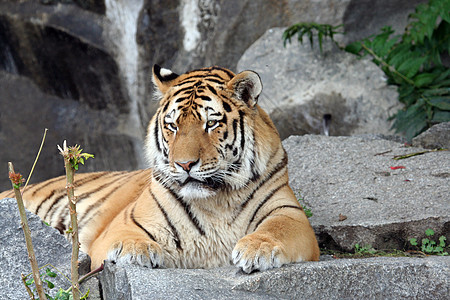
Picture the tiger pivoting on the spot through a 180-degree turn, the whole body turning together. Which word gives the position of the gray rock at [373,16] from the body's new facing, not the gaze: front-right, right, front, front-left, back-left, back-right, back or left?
right

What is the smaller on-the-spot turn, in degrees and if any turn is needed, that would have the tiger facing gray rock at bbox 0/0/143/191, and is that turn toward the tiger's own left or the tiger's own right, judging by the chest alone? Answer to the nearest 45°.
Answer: approximately 135° to the tiger's own left

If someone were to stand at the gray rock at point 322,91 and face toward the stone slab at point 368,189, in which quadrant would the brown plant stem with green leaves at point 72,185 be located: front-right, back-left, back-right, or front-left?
front-right

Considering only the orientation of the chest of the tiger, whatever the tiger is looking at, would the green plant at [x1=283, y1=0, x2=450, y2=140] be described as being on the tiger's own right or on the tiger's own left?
on the tiger's own left

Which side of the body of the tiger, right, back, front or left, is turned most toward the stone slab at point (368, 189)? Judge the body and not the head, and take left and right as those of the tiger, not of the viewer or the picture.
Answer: left

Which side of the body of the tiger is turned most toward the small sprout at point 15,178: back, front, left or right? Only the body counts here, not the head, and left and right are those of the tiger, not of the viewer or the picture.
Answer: right

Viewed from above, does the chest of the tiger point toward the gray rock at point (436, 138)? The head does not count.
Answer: no

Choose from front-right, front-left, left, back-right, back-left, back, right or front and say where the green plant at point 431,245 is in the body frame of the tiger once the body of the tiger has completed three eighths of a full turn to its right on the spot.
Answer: back

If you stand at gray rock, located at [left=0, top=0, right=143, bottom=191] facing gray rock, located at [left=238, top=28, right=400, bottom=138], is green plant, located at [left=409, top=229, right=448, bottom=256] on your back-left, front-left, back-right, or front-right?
front-right

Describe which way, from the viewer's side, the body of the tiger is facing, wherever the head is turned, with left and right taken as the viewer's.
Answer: facing the viewer and to the right of the viewer

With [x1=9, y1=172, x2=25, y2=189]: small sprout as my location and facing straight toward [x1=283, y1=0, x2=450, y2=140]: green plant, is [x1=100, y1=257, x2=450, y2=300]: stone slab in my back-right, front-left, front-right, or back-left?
front-right

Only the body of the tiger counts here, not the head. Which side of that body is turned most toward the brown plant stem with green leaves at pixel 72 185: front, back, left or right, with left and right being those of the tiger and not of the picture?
right

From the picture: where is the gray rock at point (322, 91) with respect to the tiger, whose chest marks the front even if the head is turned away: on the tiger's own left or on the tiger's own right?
on the tiger's own left

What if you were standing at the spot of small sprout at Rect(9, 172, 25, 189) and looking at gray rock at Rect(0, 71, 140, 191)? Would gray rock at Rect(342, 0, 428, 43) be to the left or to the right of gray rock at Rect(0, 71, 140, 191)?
right
